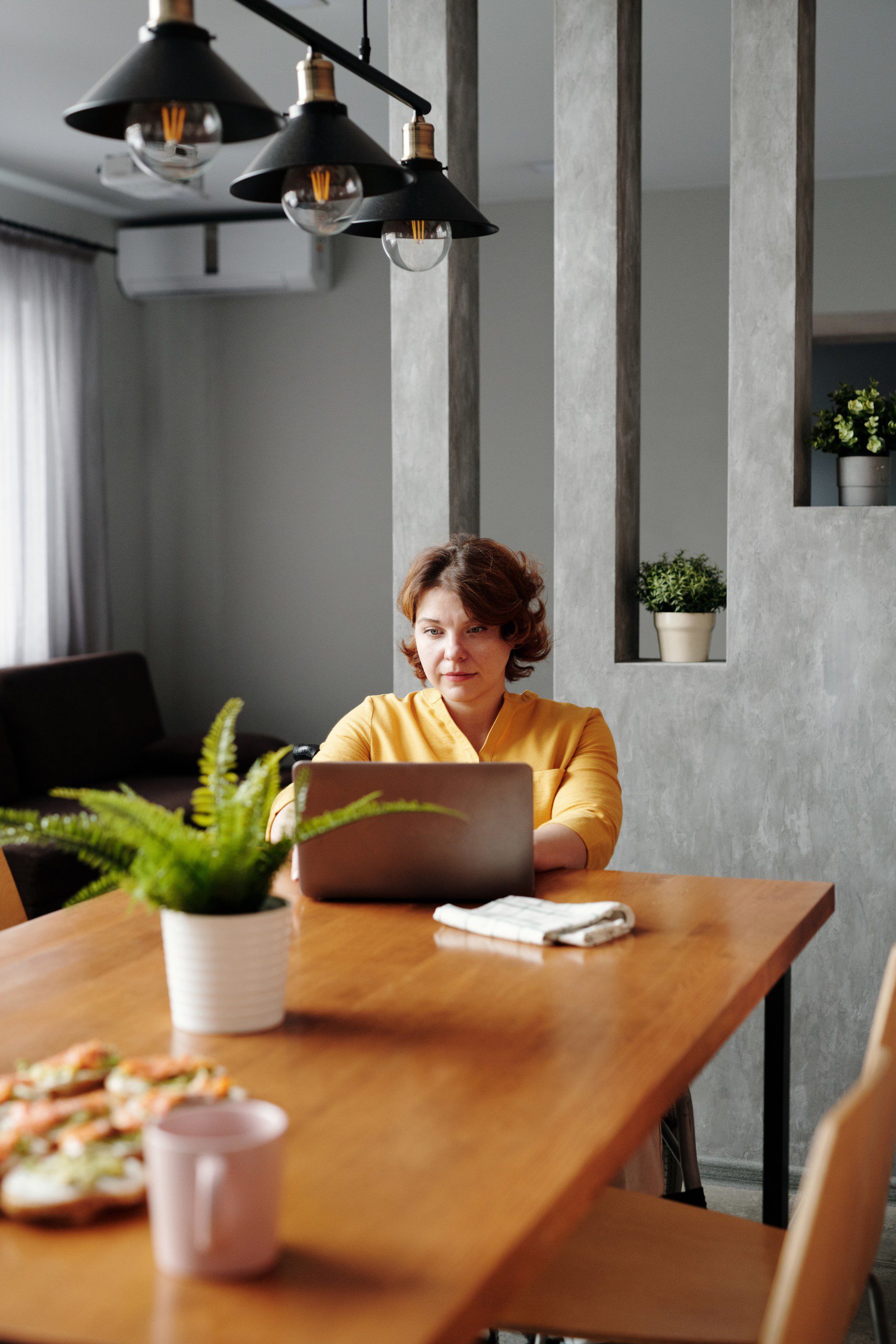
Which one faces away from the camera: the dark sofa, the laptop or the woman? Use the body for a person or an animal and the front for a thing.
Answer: the laptop

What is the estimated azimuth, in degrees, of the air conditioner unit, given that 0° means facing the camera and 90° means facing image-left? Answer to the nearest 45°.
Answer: approximately 0°

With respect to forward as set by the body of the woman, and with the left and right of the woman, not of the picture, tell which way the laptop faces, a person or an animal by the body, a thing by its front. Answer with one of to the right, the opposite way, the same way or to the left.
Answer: the opposite way

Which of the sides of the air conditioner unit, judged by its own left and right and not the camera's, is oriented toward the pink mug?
front

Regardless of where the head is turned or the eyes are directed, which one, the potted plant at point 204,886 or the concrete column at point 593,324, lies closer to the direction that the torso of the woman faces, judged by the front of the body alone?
the potted plant

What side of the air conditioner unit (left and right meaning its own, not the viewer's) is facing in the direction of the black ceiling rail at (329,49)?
front

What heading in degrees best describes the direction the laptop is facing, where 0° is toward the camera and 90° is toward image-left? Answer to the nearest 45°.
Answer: approximately 180°

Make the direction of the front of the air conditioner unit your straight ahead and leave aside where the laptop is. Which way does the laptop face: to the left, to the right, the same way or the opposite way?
the opposite way

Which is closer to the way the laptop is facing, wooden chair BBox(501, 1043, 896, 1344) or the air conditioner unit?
the air conditioner unit

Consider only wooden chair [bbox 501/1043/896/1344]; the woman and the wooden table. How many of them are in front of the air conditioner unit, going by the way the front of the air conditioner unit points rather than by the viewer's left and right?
3

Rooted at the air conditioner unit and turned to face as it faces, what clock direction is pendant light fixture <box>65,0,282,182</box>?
The pendant light fixture is roughly at 12 o'clock from the air conditioner unit.

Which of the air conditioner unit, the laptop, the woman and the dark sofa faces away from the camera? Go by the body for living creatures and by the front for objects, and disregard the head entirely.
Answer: the laptop
